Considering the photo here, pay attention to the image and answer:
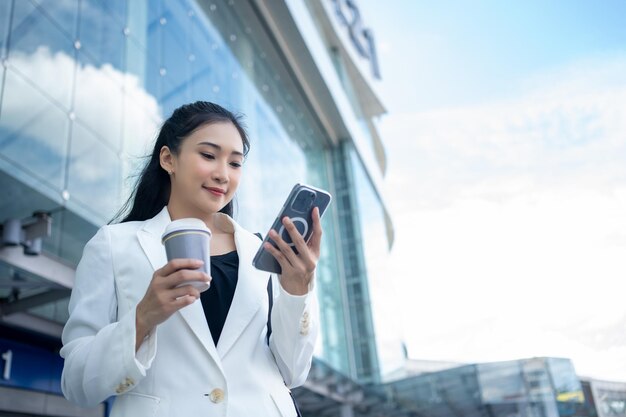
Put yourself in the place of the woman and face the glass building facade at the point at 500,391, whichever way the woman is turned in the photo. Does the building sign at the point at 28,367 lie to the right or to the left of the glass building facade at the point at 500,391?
left

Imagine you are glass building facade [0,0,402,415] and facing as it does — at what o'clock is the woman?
The woman is roughly at 1 o'clock from the glass building facade.

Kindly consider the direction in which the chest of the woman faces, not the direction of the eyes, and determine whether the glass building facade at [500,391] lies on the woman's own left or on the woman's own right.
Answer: on the woman's own left

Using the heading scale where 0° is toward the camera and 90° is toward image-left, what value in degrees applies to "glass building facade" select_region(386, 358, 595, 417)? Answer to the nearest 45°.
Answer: approximately 45°

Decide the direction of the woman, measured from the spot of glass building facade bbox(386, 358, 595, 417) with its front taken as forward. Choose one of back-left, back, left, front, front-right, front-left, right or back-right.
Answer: front-left

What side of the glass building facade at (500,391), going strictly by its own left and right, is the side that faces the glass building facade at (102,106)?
front

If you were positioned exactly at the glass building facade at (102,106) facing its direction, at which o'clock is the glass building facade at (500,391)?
the glass building facade at (500,391) is roughly at 9 o'clock from the glass building facade at (102,106).

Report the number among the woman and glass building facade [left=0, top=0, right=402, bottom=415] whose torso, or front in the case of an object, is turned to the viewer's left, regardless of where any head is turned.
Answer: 0

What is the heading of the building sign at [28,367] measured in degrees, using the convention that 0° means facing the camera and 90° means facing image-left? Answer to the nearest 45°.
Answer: approximately 315°

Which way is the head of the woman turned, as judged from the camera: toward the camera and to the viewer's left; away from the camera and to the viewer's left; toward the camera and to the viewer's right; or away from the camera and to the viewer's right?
toward the camera and to the viewer's right
